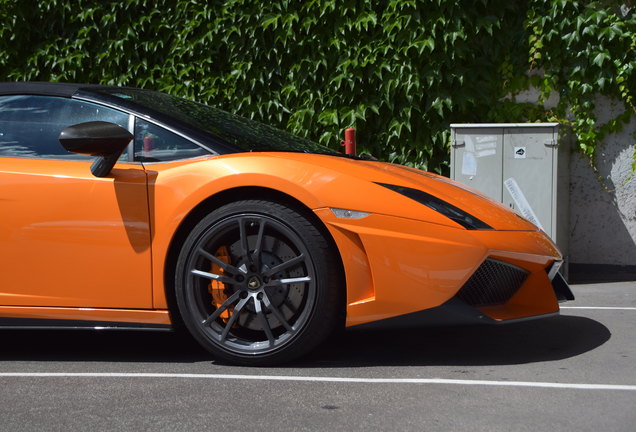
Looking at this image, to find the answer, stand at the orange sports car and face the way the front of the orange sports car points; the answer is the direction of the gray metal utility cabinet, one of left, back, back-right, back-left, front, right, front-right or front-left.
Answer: front-left

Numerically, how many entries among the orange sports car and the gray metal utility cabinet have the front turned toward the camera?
1

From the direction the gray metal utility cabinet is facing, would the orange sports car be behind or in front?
in front

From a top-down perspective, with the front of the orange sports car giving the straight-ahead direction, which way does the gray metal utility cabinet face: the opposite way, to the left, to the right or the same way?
to the right

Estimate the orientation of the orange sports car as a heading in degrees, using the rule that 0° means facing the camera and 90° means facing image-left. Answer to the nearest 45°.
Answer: approximately 270°

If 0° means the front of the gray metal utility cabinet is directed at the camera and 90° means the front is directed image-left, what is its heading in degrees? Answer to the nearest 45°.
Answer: approximately 0°
